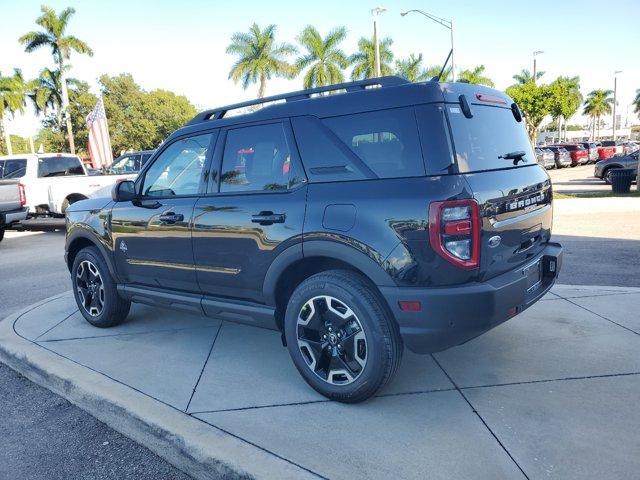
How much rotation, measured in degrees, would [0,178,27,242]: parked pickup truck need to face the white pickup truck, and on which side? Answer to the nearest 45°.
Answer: approximately 90° to its right

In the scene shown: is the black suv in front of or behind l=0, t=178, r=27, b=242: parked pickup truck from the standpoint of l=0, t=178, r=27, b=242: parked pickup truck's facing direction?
behind

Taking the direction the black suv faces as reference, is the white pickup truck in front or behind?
in front

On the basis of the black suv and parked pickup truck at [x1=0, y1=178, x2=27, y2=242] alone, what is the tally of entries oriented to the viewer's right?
0

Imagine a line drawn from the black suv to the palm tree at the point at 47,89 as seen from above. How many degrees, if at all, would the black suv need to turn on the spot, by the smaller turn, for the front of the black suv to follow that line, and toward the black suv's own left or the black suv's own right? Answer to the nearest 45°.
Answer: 0° — it already faces it

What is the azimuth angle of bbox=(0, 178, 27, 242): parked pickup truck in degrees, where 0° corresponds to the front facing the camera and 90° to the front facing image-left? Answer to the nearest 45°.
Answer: approximately 135°

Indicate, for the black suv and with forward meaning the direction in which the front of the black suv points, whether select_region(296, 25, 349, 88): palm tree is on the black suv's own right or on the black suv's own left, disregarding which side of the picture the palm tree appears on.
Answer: on the black suv's own right

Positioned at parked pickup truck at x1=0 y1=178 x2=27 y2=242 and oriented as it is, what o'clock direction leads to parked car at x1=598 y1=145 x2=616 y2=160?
parked car at x1=598 y1=145 x2=616 y2=160 is roughly at 4 o'clock from parked pickup truck at x1=0 y1=178 x2=27 y2=242.

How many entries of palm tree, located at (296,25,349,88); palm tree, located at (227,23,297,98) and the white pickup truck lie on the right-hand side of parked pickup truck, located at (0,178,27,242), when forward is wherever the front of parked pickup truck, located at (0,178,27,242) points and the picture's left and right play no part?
3

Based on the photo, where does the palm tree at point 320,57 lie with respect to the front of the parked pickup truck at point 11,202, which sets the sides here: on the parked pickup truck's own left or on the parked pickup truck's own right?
on the parked pickup truck's own right

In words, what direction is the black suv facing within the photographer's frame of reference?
facing away from the viewer and to the left of the viewer

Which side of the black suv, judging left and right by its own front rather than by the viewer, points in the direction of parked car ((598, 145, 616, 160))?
right

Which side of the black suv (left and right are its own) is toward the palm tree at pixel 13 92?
front

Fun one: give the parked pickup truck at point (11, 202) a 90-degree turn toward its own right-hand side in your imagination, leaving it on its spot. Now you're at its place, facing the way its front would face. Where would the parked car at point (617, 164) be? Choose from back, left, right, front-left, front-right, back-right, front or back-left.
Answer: front-right

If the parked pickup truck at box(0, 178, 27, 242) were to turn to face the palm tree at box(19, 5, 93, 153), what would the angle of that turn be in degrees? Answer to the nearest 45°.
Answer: approximately 45° to its right
